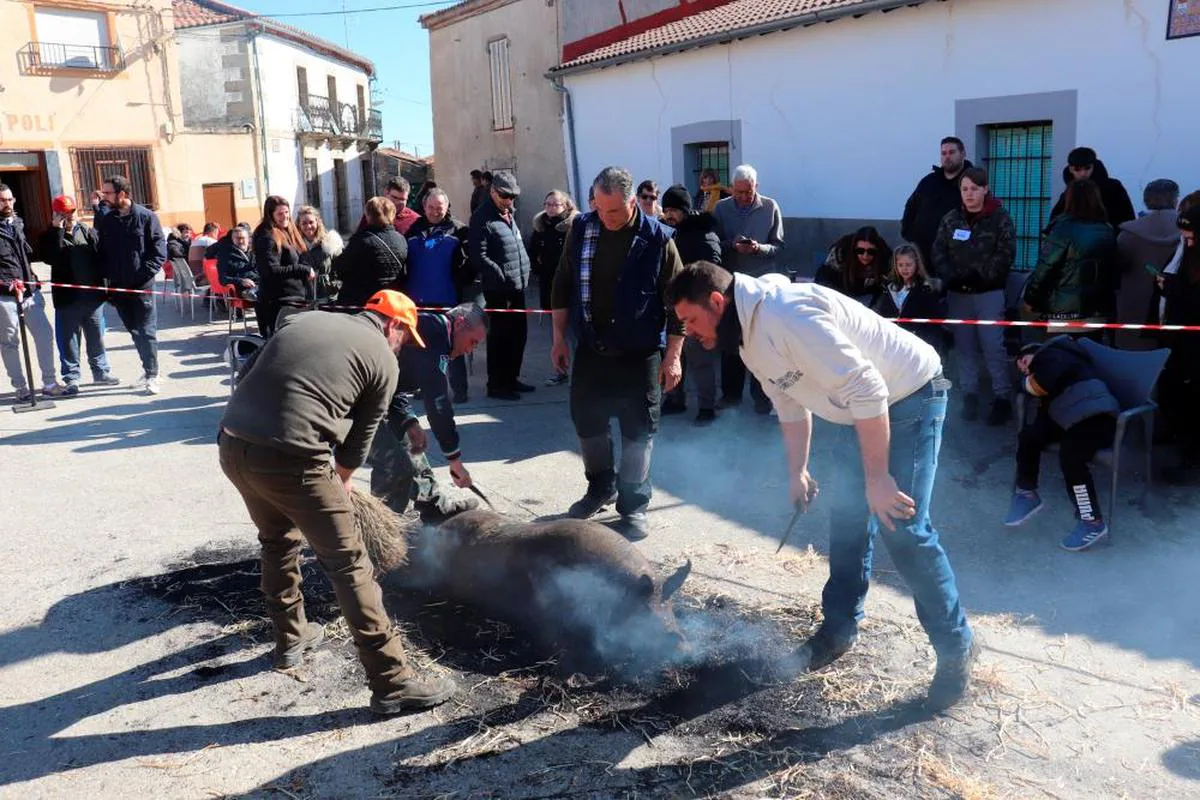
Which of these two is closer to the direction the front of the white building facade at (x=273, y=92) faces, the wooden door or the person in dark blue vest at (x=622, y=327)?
the person in dark blue vest

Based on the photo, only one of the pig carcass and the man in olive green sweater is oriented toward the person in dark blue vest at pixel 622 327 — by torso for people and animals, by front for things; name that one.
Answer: the man in olive green sweater

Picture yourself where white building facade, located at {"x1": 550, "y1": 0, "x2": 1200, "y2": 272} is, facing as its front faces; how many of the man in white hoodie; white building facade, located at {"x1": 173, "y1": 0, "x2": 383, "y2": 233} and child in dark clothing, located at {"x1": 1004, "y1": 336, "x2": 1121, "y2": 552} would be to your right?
1

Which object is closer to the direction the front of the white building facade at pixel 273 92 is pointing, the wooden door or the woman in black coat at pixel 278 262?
the woman in black coat

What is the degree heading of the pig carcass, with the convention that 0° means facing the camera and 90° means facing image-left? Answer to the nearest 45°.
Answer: approximately 315°

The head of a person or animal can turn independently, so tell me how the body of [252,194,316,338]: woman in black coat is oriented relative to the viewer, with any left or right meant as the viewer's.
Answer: facing the viewer and to the right of the viewer

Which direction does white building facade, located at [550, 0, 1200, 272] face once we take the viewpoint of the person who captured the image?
facing the viewer and to the left of the viewer

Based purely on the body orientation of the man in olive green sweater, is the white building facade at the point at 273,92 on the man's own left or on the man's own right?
on the man's own left

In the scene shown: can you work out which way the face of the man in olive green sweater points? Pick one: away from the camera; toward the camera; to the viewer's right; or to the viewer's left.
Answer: to the viewer's right

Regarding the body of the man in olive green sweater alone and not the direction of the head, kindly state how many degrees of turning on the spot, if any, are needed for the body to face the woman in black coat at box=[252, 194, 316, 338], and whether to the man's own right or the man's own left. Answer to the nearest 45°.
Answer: approximately 45° to the man's own left

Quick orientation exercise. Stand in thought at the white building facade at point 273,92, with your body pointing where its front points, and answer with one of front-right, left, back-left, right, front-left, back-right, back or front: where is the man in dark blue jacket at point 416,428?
front-right

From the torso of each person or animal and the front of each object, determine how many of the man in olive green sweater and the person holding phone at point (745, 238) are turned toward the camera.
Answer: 1

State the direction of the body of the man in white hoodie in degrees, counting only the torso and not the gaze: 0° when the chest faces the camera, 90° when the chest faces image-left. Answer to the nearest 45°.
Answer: approximately 45°

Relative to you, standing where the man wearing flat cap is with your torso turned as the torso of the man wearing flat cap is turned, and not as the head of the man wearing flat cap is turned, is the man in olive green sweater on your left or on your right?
on your right
